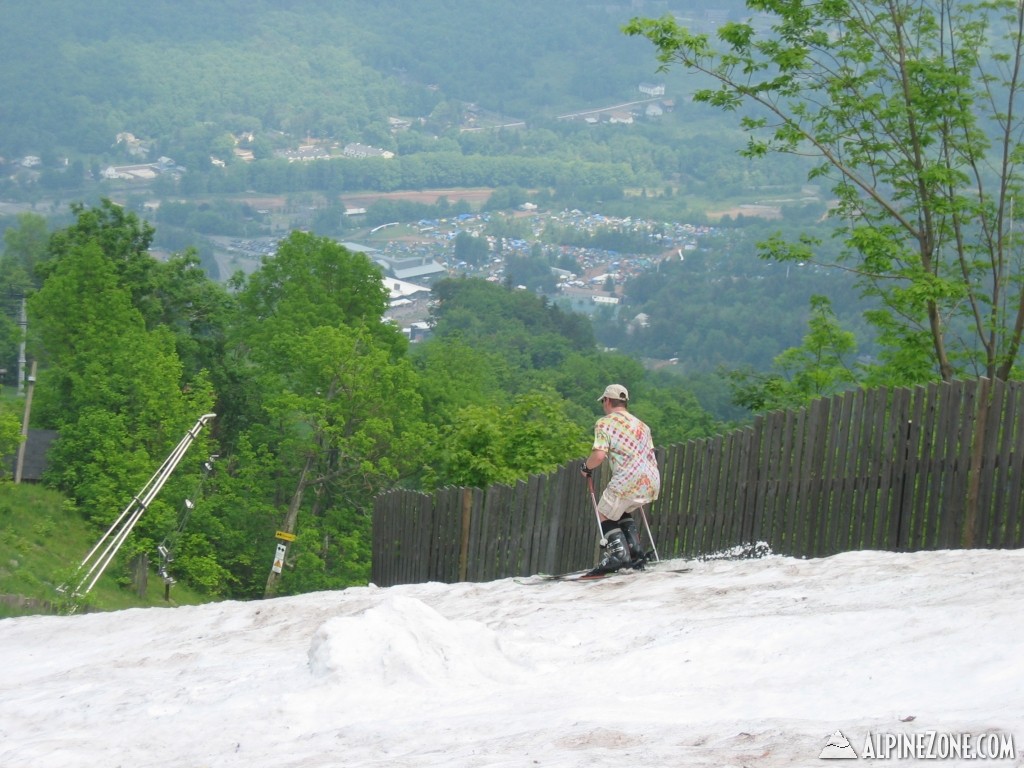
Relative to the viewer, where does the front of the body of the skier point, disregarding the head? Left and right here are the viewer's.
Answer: facing away from the viewer and to the left of the viewer

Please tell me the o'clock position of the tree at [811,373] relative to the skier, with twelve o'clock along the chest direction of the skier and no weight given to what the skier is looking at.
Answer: The tree is roughly at 2 o'clock from the skier.

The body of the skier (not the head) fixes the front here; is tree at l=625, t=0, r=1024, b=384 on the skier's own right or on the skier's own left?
on the skier's own right
